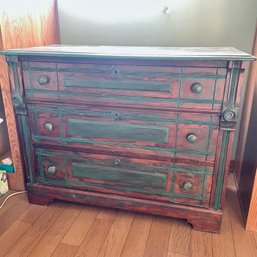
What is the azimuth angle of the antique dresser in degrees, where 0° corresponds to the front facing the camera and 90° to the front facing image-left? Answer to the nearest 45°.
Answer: approximately 0°
